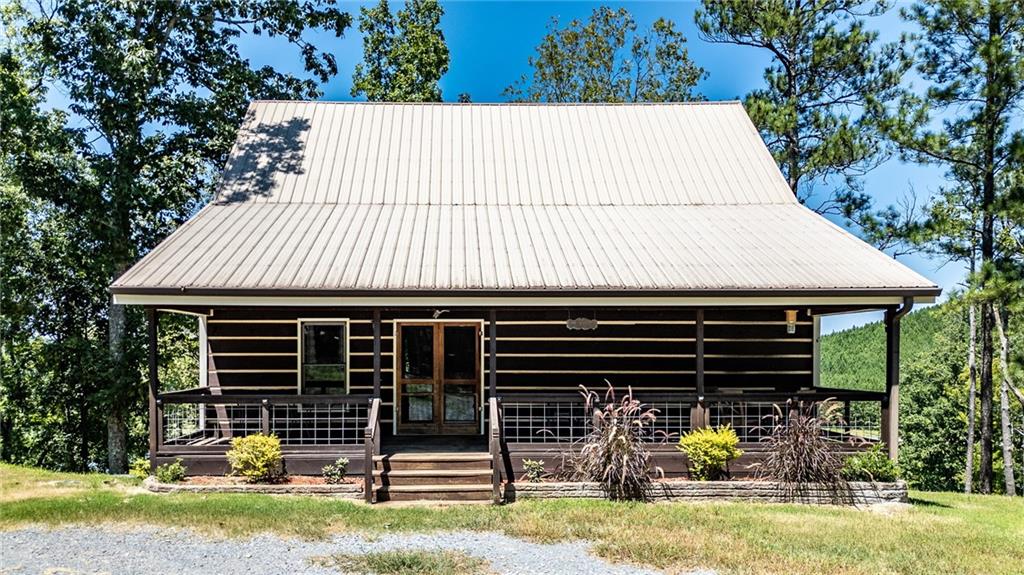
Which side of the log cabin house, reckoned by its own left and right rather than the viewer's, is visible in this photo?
front

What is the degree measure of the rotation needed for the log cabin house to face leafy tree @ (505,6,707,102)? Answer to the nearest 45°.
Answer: approximately 180°

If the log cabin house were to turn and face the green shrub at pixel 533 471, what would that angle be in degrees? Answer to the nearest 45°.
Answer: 0° — it already faces it

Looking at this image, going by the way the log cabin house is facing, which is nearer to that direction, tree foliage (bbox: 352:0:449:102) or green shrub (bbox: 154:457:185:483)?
the green shrub

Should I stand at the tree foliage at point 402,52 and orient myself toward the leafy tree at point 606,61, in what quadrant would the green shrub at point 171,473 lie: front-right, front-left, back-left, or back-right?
back-right

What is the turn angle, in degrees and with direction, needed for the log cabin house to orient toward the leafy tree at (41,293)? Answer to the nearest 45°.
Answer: approximately 135° to its right

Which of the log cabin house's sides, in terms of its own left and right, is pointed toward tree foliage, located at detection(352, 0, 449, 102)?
back

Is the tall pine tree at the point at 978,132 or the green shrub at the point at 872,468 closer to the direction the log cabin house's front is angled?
the green shrub
